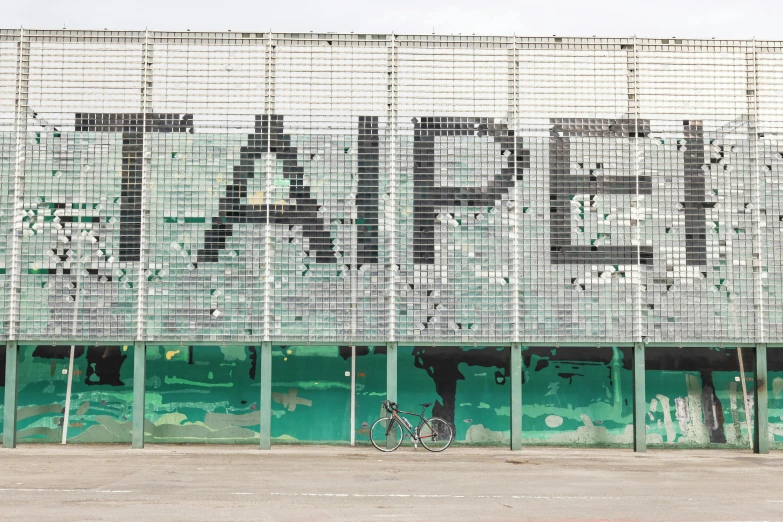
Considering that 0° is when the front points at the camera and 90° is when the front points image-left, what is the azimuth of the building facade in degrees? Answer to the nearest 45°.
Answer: approximately 0°

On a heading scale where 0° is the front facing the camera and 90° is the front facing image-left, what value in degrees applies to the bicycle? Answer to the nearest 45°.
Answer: approximately 90°

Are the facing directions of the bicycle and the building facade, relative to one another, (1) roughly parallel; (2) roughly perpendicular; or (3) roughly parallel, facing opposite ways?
roughly perpendicular

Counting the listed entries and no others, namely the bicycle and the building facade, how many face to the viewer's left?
1
